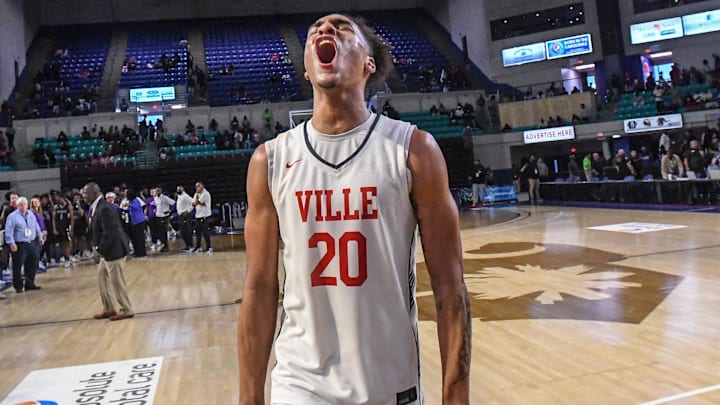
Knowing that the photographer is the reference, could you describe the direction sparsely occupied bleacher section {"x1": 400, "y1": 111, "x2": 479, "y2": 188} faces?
facing the viewer

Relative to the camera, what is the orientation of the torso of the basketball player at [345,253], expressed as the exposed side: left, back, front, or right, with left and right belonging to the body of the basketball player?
front

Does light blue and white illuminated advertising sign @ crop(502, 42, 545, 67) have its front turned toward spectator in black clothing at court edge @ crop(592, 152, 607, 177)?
no

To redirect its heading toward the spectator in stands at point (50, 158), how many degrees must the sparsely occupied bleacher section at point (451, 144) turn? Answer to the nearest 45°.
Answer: approximately 90° to its right

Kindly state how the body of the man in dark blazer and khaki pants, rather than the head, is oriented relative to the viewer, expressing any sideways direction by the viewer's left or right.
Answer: facing to the left of the viewer

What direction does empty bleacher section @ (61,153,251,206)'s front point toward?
toward the camera

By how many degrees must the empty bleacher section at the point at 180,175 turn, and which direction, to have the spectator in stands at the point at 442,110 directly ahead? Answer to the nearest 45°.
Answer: approximately 90° to its left

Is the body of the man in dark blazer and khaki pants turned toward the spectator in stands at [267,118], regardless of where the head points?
no

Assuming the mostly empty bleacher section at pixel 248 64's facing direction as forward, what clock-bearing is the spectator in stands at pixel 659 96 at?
The spectator in stands is roughly at 10 o'clock from the mostly empty bleacher section.

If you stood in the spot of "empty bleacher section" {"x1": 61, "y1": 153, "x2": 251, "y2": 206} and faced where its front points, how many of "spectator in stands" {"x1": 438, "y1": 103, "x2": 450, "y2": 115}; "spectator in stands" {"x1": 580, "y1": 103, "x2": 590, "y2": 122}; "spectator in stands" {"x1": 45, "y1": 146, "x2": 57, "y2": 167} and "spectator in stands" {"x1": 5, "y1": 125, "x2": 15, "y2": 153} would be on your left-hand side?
2

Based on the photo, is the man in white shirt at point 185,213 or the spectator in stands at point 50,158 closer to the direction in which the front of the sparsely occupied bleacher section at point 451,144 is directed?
the man in white shirt

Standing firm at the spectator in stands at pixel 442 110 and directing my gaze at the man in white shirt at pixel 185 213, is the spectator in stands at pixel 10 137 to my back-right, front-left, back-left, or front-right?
front-right

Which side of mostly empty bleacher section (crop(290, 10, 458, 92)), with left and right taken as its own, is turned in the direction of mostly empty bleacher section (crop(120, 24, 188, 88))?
right

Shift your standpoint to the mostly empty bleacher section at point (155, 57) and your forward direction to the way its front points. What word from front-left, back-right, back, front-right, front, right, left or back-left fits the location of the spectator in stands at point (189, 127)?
front

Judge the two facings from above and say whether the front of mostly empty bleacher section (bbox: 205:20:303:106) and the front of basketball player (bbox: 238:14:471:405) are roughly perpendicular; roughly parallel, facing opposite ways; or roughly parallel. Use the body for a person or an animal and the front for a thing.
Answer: roughly parallel

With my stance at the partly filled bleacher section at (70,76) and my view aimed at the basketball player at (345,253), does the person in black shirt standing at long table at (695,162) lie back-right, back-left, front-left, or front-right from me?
front-left

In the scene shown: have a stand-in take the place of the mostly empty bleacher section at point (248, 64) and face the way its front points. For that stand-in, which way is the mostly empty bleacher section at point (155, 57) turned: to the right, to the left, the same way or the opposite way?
the same way

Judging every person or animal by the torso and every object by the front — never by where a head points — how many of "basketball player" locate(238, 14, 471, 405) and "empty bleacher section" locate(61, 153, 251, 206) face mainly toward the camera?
2

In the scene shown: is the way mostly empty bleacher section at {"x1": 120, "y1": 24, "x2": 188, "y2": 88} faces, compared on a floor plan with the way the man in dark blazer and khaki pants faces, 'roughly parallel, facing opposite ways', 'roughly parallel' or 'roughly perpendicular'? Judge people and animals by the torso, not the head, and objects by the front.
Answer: roughly perpendicular

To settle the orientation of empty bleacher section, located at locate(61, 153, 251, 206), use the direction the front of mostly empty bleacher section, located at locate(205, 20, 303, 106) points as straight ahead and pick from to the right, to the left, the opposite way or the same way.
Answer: the same way

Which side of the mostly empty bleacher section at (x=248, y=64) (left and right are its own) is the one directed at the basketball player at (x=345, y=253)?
front
